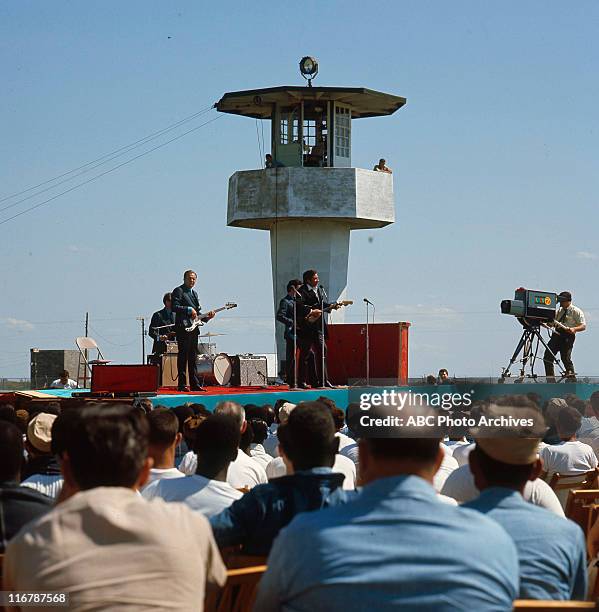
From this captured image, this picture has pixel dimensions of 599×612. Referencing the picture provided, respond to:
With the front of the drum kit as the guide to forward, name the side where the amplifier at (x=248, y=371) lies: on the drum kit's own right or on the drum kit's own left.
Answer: on the drum kit's own left

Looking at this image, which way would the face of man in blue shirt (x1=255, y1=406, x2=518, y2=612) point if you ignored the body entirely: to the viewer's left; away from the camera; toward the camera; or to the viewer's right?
away from the camera

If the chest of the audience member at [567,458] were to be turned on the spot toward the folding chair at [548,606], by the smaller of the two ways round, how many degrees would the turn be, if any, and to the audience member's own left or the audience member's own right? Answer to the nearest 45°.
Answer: approximately 180°

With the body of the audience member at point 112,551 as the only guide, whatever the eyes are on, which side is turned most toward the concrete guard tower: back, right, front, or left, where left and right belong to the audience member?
front

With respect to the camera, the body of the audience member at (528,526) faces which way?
away from the camera

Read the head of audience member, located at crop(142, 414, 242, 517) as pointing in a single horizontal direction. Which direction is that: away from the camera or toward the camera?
away from the camera

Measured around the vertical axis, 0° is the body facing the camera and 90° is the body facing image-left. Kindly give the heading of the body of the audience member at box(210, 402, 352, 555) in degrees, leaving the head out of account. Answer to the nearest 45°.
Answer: approximately 180°

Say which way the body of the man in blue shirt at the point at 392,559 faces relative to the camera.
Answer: away from the camera

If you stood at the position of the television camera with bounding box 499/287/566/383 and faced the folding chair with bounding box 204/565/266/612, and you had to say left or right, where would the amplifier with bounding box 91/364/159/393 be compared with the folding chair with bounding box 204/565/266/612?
right

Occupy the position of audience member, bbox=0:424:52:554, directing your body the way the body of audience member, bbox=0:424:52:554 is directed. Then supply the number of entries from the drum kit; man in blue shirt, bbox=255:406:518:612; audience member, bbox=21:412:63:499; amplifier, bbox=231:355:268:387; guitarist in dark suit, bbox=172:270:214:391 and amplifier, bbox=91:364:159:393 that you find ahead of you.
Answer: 5

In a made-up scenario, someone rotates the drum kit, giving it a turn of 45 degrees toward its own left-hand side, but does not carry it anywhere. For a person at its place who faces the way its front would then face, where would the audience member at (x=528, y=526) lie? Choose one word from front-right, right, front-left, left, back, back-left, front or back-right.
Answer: right

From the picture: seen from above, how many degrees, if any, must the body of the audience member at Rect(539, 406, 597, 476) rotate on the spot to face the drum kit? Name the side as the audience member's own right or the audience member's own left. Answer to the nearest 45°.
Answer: approximately 45° to the audience member's own left

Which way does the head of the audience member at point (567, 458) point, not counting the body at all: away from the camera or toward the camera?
away from the camera

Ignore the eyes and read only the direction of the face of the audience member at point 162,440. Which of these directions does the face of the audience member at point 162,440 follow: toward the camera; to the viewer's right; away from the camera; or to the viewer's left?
away from the camera

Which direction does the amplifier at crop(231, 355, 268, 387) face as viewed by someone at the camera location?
facing the viewer and to the right of the viewer

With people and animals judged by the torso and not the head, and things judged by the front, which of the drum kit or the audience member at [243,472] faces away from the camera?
the audience member

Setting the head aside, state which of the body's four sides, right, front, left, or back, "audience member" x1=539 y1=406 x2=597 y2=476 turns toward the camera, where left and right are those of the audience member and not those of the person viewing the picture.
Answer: back

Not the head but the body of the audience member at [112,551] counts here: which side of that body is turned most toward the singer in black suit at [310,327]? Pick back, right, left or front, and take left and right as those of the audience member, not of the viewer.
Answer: front

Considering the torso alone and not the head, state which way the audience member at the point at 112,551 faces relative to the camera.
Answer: away from the camera
